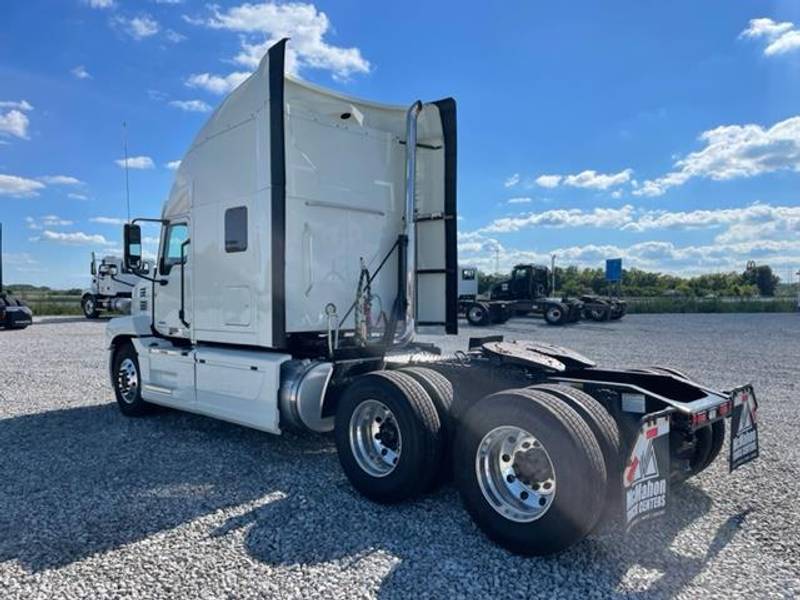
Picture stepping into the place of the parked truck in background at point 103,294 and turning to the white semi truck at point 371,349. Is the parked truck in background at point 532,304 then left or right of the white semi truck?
left

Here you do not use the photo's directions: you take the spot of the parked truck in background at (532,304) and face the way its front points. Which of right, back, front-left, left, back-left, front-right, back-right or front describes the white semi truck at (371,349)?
left

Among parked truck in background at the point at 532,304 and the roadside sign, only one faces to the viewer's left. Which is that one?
the parked truck in background

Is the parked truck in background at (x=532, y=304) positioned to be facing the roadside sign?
no

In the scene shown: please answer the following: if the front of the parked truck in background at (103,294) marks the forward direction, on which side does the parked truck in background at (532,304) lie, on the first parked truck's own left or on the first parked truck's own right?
on the first parked truck's own left

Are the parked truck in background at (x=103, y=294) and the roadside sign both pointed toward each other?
no

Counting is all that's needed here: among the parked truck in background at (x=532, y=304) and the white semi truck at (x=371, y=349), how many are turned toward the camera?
0

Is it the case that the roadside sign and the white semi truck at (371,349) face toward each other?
no

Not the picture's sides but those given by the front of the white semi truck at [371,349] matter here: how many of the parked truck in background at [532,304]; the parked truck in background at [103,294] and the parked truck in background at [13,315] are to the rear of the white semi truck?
0

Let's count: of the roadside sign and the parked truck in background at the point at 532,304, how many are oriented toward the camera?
1

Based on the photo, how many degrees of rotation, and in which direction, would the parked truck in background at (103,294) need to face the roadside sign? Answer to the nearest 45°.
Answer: approximately 135° to its left

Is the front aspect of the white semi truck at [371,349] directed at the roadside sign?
no

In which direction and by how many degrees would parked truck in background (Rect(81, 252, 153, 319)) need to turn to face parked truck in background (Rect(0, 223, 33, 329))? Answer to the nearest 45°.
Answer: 0° — it already faces it

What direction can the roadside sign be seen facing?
toward the camera

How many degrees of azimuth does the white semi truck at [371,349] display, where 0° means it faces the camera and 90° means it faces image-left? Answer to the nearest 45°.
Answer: approximately 135°

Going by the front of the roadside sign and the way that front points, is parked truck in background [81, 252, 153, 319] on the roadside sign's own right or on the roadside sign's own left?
on the roadside sign's own right

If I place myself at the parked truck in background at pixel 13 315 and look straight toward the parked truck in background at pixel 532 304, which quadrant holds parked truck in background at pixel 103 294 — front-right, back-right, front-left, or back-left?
front-left

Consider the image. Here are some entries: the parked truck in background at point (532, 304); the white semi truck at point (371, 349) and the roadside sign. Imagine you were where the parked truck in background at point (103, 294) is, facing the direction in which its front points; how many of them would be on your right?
0

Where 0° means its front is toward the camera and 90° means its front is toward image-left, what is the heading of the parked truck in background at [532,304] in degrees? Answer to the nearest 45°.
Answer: approximately 90°

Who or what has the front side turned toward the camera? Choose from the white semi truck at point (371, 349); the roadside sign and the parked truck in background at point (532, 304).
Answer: the roadside sign

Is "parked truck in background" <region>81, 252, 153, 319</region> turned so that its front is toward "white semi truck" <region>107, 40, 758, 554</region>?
no

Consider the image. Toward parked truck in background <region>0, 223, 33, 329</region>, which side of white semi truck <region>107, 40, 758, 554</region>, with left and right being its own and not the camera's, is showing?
front
